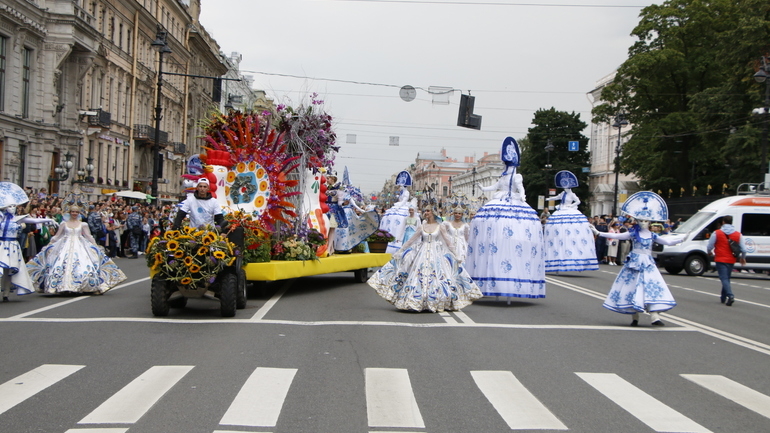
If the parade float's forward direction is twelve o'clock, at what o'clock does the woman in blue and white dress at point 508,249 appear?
The woman in blue and white dress is roughly at 8 o'clock from the parade float.

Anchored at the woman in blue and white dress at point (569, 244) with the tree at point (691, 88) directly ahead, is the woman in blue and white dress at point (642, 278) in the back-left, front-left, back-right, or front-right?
back-right

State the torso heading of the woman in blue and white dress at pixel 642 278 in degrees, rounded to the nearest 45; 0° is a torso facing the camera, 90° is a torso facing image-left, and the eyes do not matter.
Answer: approximately 0°

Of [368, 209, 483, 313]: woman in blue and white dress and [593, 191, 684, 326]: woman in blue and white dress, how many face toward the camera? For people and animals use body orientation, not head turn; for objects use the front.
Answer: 2

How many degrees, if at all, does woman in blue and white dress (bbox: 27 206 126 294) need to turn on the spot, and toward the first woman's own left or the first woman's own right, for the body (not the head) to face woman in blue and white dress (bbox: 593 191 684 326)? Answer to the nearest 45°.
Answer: approximately 45° to the first woman's own left

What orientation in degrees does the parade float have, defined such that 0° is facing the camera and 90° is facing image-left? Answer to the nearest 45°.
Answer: approximately 45°

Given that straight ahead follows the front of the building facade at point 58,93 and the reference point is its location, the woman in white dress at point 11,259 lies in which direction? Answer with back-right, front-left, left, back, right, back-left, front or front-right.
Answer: front-right

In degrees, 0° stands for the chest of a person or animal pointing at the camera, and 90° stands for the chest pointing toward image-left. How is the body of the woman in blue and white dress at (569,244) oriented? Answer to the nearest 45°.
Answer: approximately 45°
